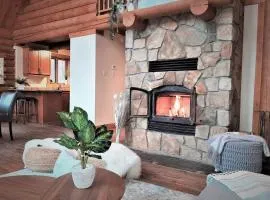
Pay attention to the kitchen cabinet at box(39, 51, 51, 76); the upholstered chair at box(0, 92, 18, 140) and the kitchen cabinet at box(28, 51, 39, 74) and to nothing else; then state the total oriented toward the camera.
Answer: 2

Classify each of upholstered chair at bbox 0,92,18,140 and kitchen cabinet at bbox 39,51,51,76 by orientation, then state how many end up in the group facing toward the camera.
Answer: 1

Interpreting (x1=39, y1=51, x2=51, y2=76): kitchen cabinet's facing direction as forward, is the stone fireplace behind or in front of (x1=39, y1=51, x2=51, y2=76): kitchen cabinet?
in front

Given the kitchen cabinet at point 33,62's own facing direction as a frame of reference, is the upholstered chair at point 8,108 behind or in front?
in front

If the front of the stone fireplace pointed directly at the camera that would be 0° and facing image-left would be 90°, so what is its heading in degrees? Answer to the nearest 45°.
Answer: approximately 45°

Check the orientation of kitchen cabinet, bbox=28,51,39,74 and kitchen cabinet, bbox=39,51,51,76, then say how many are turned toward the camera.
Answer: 2
